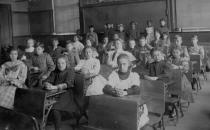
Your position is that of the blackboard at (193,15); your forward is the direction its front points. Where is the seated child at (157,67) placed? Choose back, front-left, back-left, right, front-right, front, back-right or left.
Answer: front

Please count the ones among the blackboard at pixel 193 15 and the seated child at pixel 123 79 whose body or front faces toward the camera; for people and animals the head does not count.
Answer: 2

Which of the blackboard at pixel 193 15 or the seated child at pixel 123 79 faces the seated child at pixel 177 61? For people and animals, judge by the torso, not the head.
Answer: the blackboard

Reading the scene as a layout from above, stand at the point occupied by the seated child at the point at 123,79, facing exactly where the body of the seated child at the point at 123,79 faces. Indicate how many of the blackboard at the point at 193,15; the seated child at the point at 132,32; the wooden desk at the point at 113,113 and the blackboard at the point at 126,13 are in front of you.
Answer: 1

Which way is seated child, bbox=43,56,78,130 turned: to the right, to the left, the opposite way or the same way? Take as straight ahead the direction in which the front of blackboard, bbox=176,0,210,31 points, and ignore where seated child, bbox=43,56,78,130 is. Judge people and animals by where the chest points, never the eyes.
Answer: the same way

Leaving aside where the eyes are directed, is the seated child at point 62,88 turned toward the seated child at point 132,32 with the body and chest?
no

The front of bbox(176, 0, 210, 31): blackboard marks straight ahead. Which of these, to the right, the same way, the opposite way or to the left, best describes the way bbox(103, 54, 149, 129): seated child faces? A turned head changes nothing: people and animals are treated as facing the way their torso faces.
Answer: the same way

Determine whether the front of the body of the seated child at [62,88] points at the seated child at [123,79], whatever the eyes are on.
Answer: no

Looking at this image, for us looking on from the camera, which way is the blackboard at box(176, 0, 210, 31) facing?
facing the viewer

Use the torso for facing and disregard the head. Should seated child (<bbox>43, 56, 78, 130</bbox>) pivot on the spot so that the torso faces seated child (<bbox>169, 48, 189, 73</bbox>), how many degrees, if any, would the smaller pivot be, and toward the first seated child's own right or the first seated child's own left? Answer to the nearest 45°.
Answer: approximately 180°

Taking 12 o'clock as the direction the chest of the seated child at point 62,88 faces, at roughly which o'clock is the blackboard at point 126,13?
The blackboard is roughly at 5 o'clock from the seated child.

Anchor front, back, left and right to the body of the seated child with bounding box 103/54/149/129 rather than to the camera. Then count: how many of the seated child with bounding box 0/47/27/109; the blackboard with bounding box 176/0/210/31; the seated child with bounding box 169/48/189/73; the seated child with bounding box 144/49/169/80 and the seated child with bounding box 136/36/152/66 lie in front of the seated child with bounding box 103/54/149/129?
0

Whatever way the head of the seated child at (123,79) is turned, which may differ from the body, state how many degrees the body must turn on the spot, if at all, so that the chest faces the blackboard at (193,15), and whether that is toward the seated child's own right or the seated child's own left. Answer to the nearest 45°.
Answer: approximately 180°
